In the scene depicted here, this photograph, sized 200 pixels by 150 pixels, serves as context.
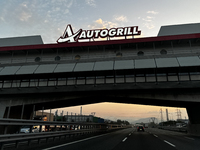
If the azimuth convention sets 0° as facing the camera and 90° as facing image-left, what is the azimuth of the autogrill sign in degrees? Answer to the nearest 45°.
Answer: approximately 0°
